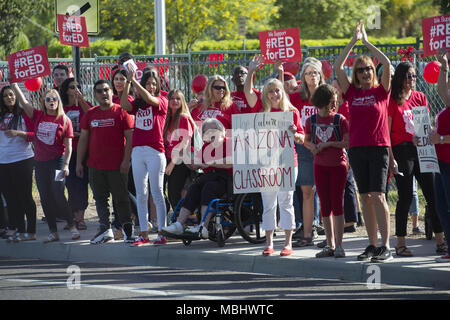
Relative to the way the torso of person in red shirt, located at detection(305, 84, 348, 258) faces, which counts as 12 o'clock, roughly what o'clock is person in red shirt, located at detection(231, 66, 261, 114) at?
person in red shirt, located at detection(231, 66, 261, 114) is roughly at 5 o'clock from person in red shirt, located at detection(305, 84, 348, 258).

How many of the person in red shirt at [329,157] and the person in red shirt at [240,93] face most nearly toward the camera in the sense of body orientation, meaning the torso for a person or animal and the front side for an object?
2

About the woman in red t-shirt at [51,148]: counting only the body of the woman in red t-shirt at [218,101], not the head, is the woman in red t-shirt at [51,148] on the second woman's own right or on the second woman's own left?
on the second woman's own right

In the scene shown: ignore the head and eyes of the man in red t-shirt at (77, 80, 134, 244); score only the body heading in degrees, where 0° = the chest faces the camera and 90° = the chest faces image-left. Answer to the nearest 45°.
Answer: approximately 45°
